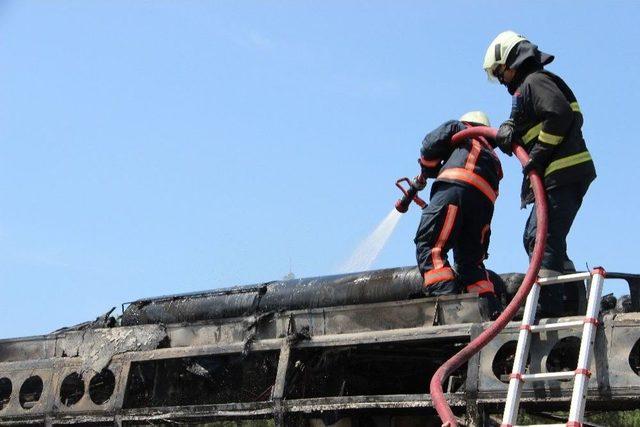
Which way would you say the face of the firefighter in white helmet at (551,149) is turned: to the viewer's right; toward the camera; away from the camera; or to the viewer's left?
to the viewer's left

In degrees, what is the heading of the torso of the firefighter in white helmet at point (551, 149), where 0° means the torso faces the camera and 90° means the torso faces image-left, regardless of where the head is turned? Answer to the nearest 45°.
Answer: approximately 90°
